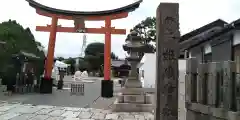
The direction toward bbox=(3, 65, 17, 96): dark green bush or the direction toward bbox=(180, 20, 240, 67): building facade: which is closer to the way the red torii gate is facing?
the building facade

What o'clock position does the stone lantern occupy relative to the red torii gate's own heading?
The stone lantern is roughly at 11 o'clock from the red torii gate.

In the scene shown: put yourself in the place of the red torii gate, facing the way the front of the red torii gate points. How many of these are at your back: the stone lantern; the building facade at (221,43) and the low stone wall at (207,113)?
0

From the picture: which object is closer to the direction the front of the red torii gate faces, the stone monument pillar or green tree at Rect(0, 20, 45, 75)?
the stone monument pillar

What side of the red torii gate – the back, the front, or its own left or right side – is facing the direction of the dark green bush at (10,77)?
right

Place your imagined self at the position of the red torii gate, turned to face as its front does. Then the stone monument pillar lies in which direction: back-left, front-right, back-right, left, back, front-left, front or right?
front

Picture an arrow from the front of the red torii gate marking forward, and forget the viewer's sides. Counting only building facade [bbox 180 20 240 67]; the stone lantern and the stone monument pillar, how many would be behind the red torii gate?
0

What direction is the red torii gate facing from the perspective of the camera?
toward the camera

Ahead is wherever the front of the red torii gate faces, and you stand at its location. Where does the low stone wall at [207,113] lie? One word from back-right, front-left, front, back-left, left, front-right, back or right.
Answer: front

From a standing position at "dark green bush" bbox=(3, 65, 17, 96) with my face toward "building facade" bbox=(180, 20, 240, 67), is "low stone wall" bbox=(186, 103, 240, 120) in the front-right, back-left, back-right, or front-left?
front-right

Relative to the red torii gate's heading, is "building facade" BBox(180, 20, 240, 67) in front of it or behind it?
in front

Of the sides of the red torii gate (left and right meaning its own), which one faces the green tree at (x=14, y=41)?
right

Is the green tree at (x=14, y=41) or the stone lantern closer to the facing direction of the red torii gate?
the stone lantern
